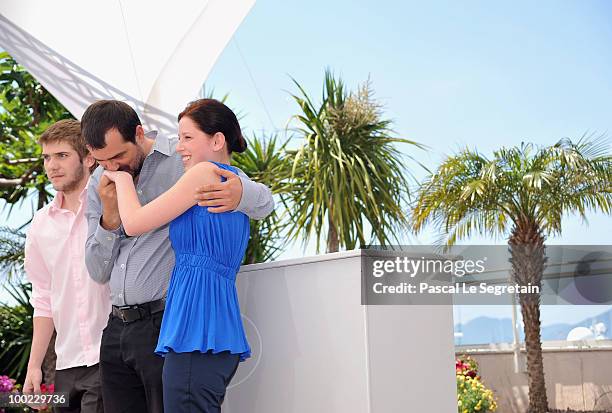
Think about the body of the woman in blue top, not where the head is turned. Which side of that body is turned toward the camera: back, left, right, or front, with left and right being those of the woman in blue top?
left

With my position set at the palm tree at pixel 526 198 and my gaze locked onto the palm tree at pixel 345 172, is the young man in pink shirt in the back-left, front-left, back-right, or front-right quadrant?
front-left

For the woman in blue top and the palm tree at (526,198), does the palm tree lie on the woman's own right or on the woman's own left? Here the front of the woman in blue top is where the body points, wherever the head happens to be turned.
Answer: on the woman's own right

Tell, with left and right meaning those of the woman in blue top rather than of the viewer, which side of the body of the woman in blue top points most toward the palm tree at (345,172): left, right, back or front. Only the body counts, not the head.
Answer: right

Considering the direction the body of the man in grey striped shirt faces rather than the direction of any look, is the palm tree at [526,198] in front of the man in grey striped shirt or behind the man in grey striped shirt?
behind

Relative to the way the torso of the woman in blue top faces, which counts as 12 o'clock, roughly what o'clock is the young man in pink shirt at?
The young man in pink shirt is roughly at 2 o'clock from the woman in blue top.

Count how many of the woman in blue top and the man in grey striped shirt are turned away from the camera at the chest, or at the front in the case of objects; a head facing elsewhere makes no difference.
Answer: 0
